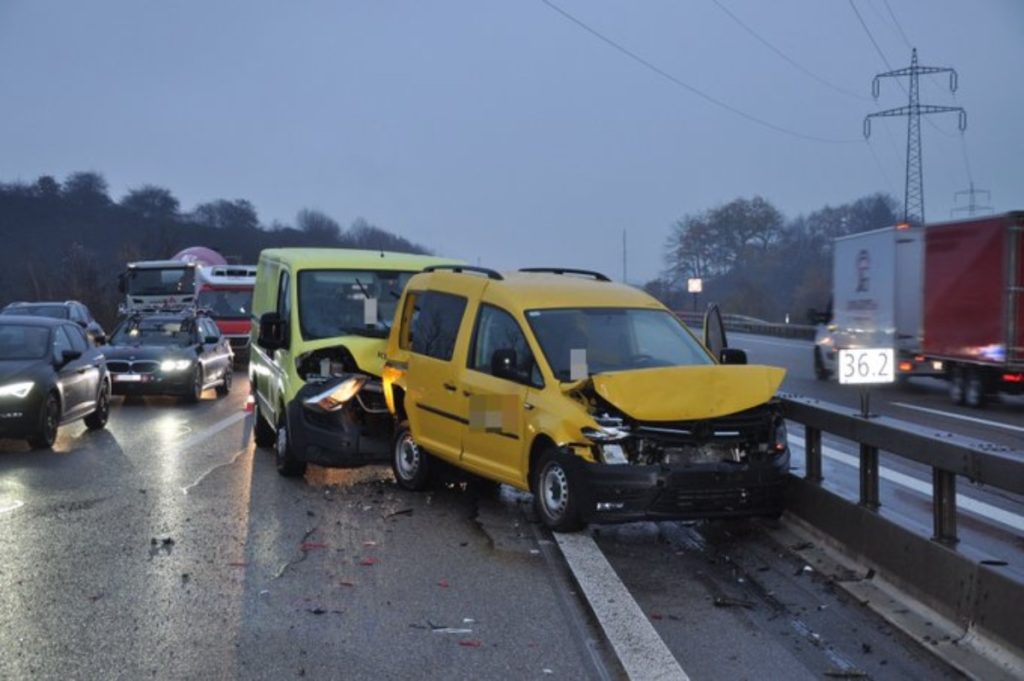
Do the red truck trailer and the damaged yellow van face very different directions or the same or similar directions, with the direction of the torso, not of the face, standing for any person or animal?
very different directions

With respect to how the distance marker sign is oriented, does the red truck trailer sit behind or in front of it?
behind

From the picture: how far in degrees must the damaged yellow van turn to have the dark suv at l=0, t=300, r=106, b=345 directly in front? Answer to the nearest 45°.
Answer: approximately 180°

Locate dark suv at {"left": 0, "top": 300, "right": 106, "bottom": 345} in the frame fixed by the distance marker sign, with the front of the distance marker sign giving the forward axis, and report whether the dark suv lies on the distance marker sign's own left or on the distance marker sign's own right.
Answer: on the distance marker sign's own right

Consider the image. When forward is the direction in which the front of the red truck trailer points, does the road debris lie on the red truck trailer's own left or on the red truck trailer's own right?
on the red truck trailer's own left

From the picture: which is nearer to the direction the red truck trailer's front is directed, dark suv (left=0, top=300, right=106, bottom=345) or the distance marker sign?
the dark suv

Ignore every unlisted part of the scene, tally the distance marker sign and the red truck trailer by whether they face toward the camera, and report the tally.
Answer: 1

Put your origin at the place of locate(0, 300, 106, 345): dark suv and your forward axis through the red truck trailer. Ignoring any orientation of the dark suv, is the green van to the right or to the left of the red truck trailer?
right

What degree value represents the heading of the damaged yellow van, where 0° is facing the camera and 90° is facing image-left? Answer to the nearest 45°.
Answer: approximately 315°

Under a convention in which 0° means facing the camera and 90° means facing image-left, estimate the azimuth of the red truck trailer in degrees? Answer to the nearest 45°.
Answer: approximately 135°

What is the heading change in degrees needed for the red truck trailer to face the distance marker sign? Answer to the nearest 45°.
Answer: approximately 135° to its left

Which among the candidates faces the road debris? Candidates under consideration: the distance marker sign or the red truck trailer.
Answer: the distance marker sign
